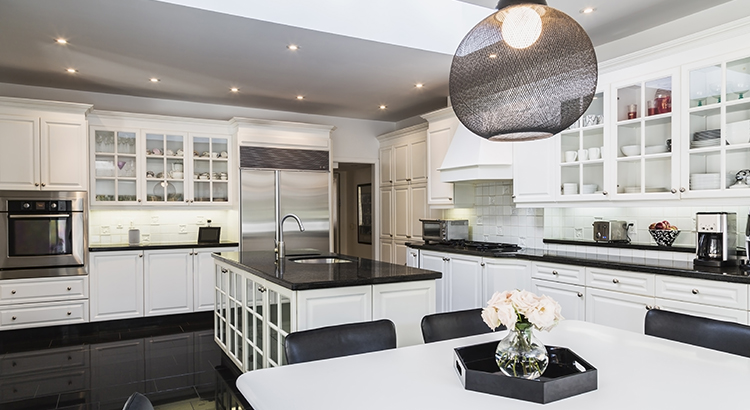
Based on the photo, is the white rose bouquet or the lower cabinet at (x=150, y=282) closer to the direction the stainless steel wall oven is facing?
the white rose bouquet

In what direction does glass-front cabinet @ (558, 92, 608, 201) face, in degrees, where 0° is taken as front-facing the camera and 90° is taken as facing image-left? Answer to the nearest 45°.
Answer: approximately 45°

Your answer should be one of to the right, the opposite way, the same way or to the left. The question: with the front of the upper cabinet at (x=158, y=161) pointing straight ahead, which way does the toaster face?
to the right

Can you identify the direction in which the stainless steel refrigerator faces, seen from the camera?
facing the viewer

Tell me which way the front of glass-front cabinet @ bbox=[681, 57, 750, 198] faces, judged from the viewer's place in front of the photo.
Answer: facing the viewer and to the left of the viewer

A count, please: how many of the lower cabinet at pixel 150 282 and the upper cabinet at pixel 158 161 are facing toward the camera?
2

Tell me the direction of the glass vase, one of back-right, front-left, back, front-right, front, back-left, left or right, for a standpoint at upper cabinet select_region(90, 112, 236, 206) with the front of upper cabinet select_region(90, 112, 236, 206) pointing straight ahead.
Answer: front

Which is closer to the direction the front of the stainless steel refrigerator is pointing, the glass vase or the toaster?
the glass vase

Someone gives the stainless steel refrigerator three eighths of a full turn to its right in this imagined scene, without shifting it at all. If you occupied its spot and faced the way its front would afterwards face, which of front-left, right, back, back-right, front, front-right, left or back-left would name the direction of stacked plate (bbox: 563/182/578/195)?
back

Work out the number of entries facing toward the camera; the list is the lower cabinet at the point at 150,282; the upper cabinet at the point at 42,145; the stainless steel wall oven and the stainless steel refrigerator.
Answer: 4

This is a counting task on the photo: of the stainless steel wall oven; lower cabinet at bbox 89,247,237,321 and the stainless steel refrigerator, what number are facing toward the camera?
3

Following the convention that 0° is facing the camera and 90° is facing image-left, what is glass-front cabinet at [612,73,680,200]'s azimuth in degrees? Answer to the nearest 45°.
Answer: approximately 45°

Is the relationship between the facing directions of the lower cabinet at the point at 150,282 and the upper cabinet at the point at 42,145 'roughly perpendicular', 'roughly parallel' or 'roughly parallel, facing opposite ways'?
roughly parallel

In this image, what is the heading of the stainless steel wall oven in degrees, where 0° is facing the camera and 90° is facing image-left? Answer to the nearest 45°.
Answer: approximately 0°

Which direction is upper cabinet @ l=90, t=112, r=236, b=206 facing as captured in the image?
toward the camera
